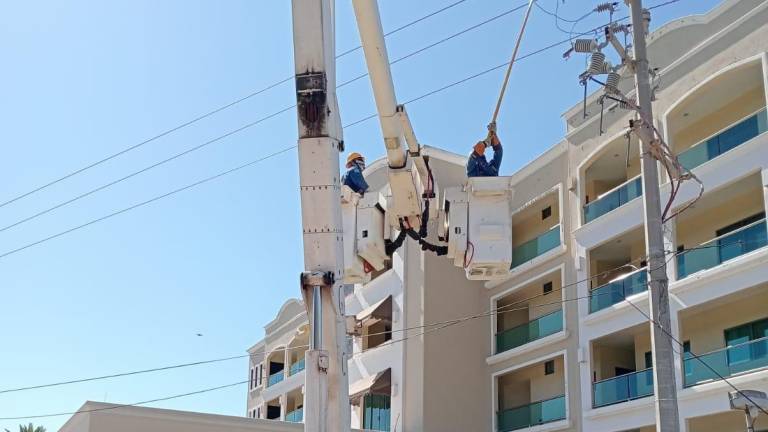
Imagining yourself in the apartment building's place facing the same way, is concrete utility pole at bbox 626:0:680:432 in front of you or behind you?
in front

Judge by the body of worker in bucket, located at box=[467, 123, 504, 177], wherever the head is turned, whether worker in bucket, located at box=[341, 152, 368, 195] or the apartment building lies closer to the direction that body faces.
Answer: the apartment building

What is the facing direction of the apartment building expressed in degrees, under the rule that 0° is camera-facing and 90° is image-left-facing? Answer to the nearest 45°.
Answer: approximately 45°

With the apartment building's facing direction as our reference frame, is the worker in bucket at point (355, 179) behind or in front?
in front
